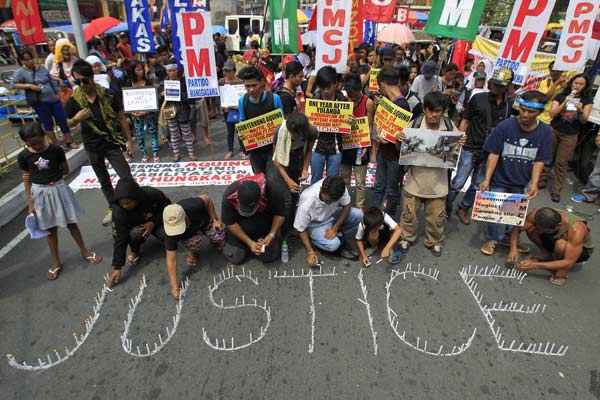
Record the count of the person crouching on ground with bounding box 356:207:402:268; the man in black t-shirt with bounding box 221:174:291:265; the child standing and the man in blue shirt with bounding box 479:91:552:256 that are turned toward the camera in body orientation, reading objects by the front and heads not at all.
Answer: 4

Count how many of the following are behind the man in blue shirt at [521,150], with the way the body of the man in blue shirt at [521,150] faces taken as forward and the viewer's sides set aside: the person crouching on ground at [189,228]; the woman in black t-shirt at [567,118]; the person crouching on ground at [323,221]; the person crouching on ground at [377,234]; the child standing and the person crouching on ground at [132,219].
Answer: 1

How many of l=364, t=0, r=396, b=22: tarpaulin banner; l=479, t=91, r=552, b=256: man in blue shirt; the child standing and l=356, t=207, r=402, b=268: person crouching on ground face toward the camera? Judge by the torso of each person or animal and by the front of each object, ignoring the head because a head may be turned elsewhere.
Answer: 4

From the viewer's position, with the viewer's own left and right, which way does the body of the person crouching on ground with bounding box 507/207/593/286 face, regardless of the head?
facing the viewer and to the left of the viewer

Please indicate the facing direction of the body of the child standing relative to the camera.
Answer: toward the camera

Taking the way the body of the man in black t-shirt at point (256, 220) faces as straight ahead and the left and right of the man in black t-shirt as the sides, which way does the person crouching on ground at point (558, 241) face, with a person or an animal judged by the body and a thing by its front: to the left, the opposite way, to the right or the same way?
to the right

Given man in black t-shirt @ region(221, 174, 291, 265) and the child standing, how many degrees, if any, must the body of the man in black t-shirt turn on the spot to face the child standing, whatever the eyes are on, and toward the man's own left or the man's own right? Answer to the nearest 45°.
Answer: approximately 90° to the man's own right

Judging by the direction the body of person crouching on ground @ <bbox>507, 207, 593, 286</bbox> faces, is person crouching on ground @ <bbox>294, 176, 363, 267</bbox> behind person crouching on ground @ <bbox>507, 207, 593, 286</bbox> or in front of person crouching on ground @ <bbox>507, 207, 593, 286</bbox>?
in front

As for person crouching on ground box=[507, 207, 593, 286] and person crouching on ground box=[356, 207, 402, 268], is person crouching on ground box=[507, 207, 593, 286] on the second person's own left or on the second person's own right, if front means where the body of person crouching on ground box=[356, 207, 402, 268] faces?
on the second person's own left

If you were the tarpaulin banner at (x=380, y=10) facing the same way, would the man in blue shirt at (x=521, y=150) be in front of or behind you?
in front

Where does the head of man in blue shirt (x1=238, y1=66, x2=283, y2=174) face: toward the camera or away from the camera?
toward the camera

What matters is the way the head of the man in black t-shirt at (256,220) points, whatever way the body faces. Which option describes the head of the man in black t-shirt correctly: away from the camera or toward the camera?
toward the camera

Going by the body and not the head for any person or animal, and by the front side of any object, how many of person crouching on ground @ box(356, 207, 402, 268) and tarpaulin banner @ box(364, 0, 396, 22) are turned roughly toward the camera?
2

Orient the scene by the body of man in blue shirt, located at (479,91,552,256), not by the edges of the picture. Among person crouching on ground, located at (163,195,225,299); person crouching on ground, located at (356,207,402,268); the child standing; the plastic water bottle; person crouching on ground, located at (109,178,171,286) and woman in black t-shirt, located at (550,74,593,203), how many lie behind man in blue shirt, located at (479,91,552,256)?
1

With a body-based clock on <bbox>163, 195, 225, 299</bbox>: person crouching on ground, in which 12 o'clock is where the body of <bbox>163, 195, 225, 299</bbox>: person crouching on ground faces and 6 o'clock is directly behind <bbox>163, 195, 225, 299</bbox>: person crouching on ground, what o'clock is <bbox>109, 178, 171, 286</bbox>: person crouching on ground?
<bbox>109, 178, 171, 286</bbox>: person crouching on ground is roughly at 2 o'clock from <bbox>163, 195, 225, 299</bbox>: person crouching on ground.

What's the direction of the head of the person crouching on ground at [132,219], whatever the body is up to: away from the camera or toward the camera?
toward the camera

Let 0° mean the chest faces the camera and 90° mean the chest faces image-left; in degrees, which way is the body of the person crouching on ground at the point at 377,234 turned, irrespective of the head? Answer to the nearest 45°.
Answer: approximately 0°

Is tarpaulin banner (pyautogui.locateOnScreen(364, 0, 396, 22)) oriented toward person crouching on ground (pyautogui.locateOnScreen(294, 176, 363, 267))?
yes

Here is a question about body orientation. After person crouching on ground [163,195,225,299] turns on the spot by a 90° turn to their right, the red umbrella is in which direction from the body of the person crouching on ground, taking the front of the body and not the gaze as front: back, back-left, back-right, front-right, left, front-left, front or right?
front-right

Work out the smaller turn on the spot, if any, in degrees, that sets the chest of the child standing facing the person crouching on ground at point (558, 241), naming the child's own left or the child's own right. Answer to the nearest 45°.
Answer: approximately 45° to the child's own left
